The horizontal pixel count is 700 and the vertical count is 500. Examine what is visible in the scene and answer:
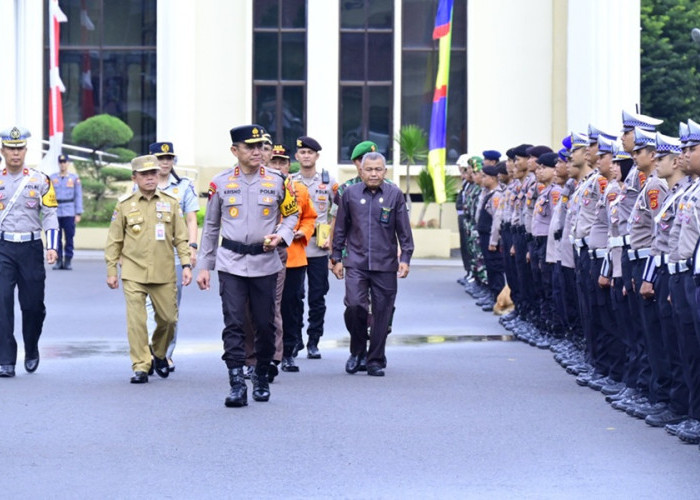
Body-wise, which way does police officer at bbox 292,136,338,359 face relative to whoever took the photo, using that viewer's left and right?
facing the viewer

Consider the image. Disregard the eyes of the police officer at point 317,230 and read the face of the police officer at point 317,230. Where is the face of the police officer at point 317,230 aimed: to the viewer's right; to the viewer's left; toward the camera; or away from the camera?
toward the camera

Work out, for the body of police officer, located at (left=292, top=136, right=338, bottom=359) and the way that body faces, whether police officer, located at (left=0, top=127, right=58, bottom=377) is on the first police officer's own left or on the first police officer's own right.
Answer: on the first police officer's own right

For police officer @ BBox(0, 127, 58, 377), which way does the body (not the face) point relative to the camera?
toward the camera

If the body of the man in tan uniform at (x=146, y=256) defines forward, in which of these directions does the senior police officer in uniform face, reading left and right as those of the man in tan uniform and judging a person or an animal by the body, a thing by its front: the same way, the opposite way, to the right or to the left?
the same way

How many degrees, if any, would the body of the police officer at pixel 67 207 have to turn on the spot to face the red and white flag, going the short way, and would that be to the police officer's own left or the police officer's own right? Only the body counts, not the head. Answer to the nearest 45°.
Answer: approximately 180°

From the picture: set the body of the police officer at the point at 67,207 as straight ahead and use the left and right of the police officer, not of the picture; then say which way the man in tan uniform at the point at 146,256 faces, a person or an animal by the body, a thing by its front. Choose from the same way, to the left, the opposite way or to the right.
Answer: the same way

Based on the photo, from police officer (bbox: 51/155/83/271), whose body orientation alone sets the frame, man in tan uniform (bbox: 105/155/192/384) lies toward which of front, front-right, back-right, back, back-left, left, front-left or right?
front

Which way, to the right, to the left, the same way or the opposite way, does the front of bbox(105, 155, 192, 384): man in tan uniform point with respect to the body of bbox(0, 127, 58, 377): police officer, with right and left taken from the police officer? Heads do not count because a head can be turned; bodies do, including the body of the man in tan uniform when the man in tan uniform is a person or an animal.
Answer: the same way

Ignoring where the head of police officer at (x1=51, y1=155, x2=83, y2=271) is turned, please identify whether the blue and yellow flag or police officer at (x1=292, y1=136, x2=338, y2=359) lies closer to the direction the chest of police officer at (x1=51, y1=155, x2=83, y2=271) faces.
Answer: the police officer

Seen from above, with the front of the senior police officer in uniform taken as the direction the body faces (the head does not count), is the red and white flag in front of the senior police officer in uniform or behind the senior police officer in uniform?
behind

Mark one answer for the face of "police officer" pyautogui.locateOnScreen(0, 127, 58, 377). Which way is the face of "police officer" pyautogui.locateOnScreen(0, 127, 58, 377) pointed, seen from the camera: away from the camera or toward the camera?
toward the camera

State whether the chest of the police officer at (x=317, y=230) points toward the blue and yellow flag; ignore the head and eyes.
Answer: no

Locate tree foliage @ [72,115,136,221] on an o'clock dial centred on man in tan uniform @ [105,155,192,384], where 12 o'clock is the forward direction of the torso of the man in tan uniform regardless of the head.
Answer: The tree foliage is roughly at 6 o'clock from the man in tan uniform.

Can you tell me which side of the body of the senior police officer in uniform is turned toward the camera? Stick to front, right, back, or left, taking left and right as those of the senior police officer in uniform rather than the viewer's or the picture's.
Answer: front

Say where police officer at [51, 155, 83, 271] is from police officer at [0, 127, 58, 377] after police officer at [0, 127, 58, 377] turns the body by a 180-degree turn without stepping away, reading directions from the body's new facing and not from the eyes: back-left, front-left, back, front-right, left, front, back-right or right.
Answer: front

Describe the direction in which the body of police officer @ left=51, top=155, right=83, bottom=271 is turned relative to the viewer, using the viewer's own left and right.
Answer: facing the viewer

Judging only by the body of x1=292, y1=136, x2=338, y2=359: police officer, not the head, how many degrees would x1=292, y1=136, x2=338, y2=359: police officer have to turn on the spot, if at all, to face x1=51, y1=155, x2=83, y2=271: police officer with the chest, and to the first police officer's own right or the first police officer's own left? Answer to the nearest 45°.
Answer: approximately 180°
